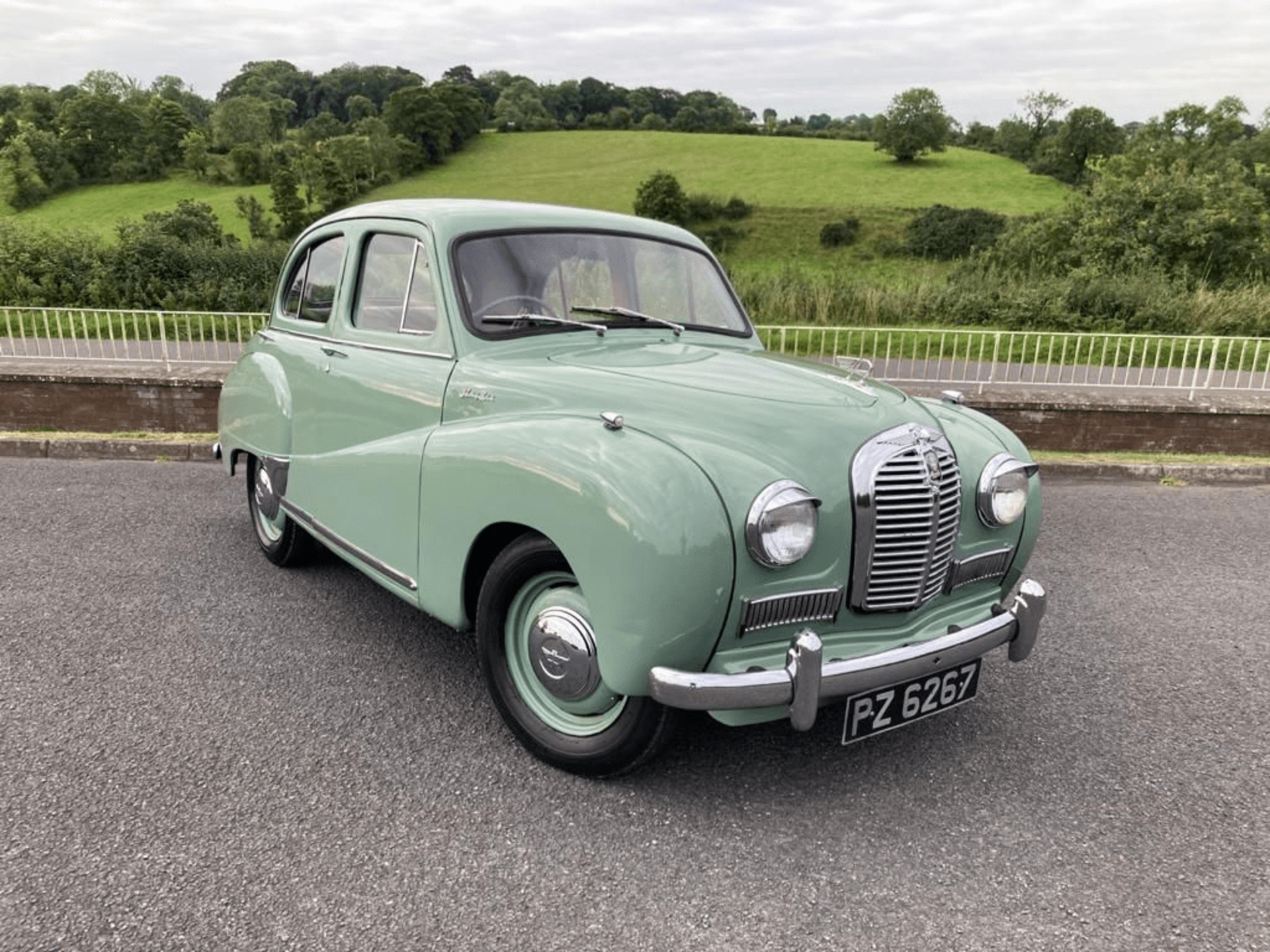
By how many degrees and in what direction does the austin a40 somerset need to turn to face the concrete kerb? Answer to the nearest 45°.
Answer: approximately 180°

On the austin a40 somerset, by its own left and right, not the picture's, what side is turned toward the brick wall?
left

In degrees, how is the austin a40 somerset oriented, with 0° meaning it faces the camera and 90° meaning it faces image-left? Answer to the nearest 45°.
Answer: approximately 315°

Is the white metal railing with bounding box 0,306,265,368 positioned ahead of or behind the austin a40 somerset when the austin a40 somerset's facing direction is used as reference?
behind

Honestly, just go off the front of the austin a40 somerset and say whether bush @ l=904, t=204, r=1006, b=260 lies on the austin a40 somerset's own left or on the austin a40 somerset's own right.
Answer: on the austin a40 somerset's own left
